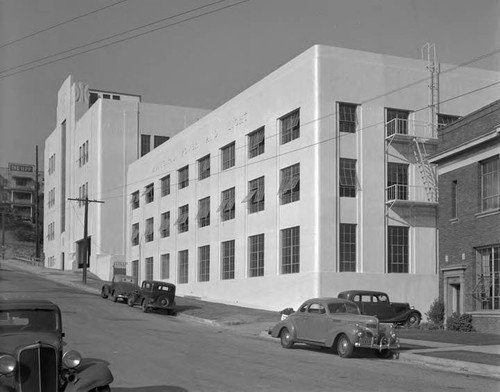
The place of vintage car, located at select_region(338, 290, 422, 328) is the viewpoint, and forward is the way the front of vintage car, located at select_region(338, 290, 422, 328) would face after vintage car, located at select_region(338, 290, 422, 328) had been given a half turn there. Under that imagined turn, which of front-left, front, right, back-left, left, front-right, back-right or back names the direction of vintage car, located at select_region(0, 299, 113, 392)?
left

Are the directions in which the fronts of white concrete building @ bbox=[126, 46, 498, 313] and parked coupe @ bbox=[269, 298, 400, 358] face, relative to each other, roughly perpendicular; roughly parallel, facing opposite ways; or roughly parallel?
roughly perpendicular

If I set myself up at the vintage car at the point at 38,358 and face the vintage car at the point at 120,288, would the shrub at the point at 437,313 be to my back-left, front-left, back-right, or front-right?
front-right

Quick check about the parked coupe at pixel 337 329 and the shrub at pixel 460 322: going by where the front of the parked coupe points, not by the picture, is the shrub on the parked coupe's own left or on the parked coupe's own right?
on the parked coupe's own left

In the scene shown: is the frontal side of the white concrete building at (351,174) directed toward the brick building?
no

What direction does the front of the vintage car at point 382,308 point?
to the viewer's right

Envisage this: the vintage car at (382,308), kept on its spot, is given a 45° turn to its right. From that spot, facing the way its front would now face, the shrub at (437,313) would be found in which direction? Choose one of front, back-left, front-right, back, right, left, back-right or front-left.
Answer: left

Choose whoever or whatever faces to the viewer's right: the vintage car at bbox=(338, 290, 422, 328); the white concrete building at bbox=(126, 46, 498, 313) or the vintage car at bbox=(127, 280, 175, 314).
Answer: the vintage car at bbox=(338, 290, 422, 328)

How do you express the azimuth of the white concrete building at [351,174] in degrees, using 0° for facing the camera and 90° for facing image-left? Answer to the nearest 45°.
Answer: approximately 45°

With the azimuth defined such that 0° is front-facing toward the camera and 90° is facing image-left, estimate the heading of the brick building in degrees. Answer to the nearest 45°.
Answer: approximately 45°

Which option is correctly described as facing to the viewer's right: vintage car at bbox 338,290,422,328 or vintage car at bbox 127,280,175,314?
vintage car at bbox 338,290,422,328

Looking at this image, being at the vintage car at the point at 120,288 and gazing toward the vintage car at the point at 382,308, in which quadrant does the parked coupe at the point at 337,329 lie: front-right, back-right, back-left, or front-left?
front-right

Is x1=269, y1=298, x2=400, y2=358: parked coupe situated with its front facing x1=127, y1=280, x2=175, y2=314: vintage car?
no

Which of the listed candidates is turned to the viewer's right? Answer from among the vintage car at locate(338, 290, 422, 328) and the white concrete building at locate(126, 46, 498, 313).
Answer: the vintage car
